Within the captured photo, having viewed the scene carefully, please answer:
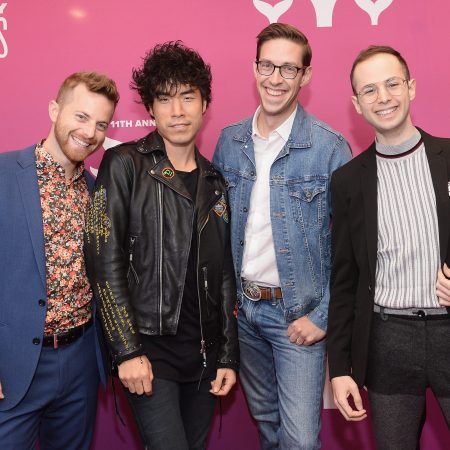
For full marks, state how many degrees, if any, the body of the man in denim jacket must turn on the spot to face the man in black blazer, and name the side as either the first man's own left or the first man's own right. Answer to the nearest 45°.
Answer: approximately 90° to the first man's own left

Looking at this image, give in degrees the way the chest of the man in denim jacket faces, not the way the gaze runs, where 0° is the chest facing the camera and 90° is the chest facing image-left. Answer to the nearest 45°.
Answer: approximately 45°
